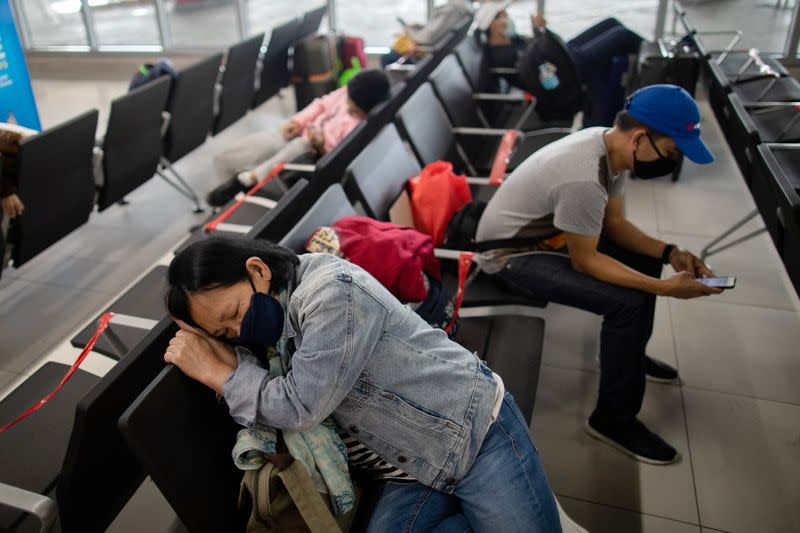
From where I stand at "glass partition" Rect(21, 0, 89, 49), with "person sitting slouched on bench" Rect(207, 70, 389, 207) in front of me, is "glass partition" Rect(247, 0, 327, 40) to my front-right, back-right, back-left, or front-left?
front-left

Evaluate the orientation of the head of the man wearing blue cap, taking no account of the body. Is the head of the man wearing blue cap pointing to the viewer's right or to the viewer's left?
to the viewer's right

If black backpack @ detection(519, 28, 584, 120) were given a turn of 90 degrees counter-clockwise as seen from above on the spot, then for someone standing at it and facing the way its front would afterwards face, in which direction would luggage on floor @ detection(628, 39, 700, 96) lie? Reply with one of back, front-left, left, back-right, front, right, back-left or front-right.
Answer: front

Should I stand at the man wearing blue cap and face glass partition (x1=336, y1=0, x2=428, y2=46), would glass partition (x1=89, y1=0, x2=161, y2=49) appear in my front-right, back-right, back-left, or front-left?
front-left

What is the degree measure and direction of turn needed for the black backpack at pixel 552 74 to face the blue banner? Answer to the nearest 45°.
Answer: approximately 90° to its right

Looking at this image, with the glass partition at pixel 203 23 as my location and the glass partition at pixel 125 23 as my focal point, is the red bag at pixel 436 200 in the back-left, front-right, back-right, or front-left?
back-left

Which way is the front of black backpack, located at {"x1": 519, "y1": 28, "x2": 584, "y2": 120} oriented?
toward the camera

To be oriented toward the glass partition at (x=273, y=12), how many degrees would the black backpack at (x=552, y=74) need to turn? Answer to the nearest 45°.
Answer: approximately 135° to its right
